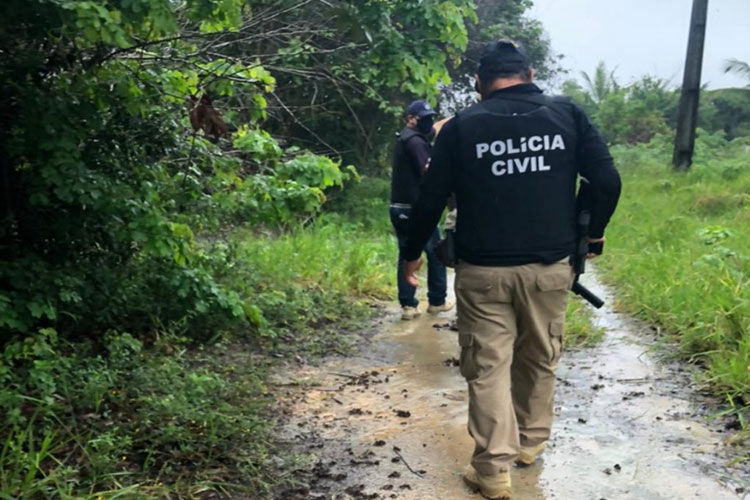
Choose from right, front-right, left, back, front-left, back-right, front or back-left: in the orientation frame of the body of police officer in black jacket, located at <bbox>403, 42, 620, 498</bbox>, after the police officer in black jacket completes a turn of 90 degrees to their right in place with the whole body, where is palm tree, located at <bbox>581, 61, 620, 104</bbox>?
left

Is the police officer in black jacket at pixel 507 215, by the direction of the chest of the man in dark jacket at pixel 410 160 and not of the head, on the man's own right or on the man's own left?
on the man's own right

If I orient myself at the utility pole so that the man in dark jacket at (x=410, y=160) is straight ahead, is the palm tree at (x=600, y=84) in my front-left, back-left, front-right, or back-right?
back-right

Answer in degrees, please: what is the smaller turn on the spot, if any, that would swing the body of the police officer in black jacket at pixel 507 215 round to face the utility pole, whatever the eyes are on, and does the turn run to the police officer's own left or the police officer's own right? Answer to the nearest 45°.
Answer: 0° — they already face it

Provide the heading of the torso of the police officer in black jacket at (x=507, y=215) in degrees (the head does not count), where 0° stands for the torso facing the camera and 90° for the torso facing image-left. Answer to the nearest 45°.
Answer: approximately 180°

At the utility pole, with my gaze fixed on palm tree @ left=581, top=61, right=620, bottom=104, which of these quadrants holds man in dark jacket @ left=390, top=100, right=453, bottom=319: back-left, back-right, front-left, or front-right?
back-left

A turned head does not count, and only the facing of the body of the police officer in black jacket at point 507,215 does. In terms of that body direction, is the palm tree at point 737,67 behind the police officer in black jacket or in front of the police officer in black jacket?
in front

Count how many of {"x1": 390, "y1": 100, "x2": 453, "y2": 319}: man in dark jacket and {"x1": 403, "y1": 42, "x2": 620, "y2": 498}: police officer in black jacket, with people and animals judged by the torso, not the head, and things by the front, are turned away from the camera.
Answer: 1

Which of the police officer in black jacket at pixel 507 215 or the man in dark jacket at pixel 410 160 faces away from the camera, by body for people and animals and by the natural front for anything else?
the police officer in black jacket
